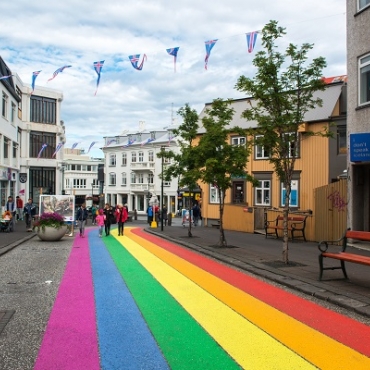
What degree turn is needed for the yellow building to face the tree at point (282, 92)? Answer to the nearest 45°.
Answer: approximately 45° to its left

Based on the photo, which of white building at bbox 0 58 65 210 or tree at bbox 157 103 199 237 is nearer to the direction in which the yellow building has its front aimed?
the tree

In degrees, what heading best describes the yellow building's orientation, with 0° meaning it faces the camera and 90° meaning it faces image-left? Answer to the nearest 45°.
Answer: approximately 45°

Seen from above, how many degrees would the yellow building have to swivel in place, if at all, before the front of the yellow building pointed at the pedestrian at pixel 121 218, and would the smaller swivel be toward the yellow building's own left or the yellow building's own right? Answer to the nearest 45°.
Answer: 0° — it already faces them

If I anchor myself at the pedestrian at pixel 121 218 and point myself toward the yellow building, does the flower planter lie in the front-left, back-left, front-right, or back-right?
back-right

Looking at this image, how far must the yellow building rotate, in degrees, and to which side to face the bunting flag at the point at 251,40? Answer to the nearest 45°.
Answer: approximately 45° to its left

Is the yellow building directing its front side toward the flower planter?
yes

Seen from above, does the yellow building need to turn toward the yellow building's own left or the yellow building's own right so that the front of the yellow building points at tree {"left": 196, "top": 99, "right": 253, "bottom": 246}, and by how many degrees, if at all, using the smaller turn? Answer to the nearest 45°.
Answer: approximately 45° to the yellow building's own left

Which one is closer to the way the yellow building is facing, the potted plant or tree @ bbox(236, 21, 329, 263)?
the potted plant
